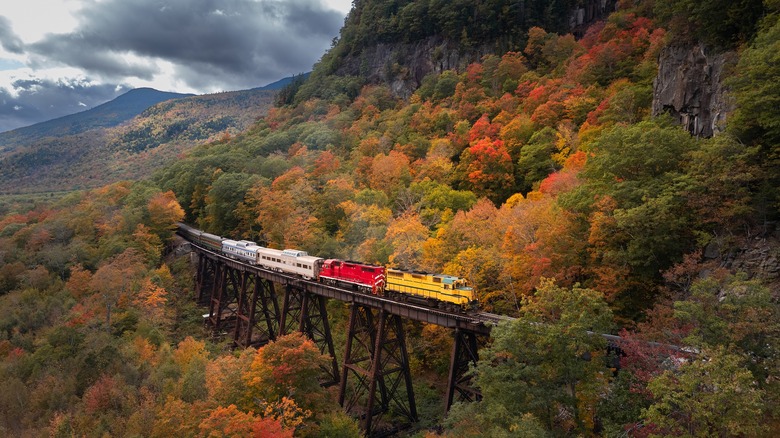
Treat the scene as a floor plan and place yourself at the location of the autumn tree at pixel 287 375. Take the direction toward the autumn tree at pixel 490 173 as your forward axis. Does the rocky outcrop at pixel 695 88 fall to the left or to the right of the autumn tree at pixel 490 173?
right

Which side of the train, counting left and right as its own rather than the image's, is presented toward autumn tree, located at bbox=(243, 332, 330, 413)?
right

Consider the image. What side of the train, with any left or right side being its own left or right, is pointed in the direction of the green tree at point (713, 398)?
front

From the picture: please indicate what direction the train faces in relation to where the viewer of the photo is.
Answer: facing the viewer and to the right of the viewer

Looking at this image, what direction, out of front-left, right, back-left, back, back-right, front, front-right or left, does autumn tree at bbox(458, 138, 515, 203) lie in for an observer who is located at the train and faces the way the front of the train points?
left

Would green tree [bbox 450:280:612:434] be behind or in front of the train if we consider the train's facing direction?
in front
